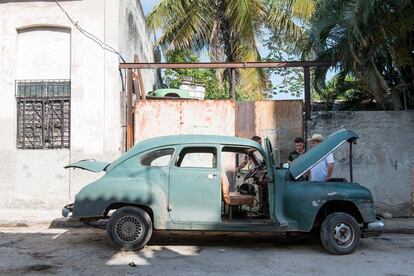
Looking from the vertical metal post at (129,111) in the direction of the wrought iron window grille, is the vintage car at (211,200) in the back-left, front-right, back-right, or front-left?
back-left

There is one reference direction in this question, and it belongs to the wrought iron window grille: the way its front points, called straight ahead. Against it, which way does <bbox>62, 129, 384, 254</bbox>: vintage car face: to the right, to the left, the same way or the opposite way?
to the left

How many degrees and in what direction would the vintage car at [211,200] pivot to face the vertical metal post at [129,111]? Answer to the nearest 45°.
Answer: approximately 135° to its left

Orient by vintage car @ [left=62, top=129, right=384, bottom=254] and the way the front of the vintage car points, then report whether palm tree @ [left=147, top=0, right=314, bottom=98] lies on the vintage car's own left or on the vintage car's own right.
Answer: on the vintage car's own left

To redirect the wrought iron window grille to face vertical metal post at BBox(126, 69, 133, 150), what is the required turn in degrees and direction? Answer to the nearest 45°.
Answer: approximately 90° to its left

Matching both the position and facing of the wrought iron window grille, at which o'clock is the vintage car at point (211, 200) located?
The vintage car is roughly at 11 o'clock from the wrought iron window grille.

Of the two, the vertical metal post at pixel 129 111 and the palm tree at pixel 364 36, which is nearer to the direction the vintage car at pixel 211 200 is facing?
the palm tree

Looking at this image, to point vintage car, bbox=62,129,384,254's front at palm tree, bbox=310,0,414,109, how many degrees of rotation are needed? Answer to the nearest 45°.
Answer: approximately 45° to its left

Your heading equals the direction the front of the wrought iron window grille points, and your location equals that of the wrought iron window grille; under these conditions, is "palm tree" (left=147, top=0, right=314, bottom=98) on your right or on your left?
on your left

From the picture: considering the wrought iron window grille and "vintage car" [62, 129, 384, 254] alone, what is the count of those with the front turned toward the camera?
1

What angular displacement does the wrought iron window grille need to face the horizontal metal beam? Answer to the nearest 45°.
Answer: approximately 90° to its left

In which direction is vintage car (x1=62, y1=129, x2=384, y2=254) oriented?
to the viewer's right
